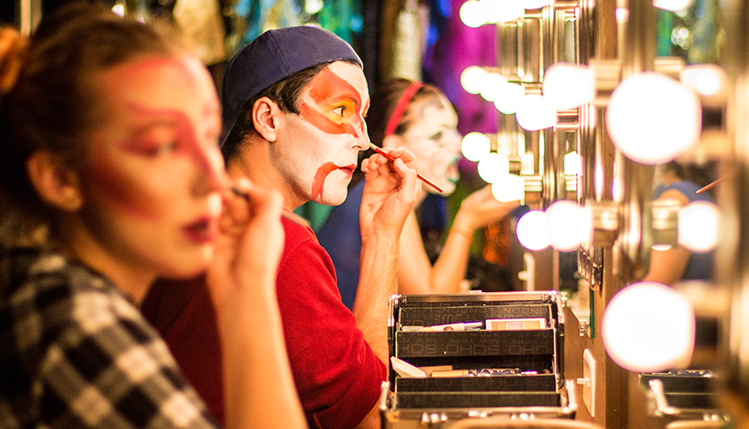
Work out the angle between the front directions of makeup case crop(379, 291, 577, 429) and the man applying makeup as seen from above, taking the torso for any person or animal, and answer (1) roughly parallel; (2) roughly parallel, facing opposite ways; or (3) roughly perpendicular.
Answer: roughly perpendicular

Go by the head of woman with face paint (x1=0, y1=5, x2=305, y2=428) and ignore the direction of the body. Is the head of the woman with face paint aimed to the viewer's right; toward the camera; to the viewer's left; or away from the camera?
to the viewer's right

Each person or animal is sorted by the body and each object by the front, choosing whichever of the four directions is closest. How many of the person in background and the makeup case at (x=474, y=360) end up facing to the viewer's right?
1

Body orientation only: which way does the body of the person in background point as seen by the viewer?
to the viewer's right

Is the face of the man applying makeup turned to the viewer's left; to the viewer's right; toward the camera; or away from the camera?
to the viewer's right

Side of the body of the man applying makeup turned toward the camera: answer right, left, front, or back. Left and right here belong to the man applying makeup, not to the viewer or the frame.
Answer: right

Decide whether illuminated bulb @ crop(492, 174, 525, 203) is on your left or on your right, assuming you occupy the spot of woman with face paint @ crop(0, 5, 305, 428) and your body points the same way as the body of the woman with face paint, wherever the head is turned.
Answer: on your left

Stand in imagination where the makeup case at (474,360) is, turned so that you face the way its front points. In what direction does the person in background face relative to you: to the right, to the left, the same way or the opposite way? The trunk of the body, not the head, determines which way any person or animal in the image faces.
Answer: to the left

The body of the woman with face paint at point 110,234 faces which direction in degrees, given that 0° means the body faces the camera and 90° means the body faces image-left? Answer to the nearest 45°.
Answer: approximately 315°

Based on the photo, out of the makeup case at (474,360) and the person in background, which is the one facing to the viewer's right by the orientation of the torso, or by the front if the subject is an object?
the person in background
